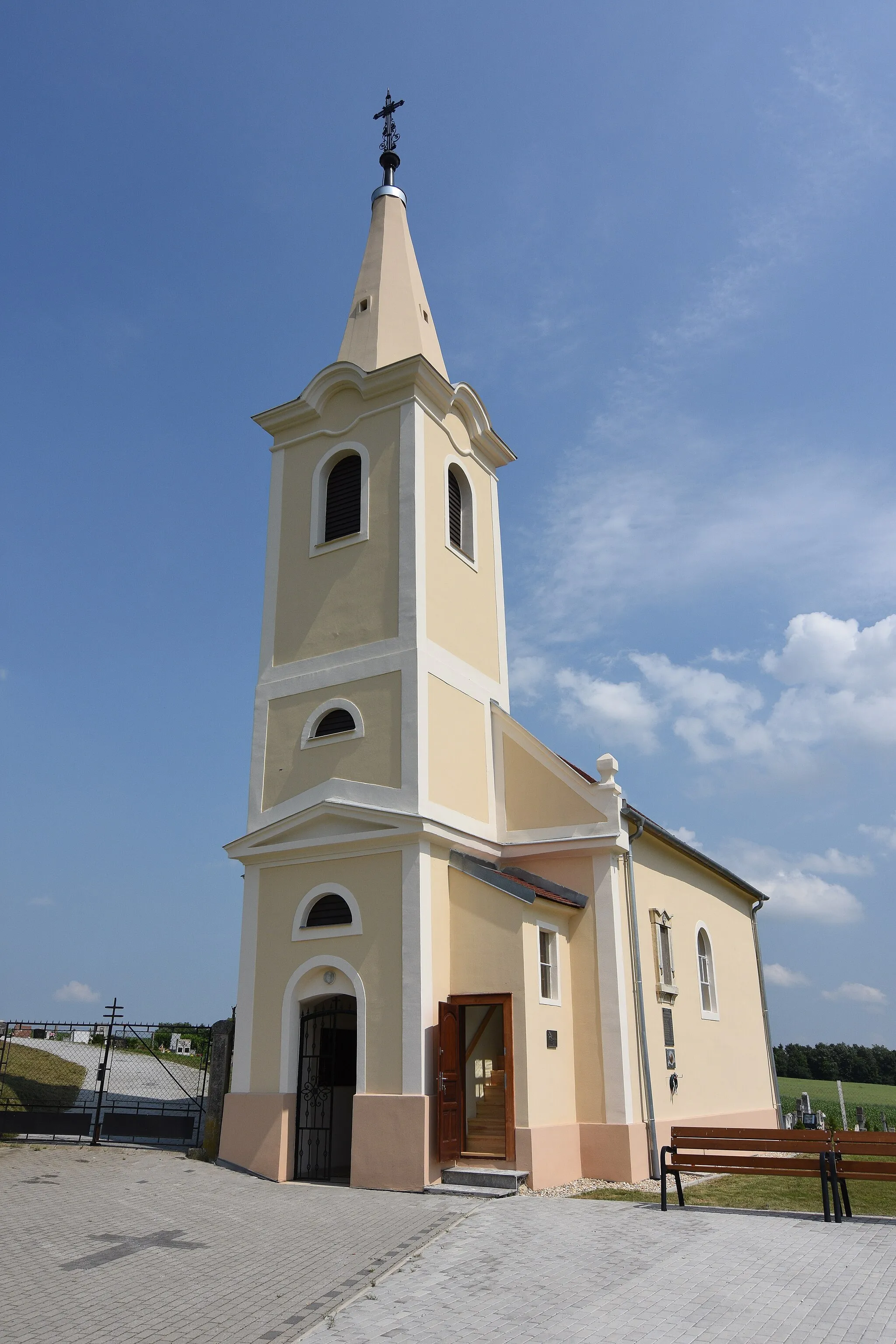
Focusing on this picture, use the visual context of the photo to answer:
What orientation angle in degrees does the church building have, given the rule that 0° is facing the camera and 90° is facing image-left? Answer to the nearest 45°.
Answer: approximately 45°

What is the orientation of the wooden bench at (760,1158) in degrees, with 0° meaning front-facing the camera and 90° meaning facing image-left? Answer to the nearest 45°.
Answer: approximately 45°

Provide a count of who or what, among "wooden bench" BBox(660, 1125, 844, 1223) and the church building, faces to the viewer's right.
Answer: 0

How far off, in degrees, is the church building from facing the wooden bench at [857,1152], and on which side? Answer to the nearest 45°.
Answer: approximately 90° to its left

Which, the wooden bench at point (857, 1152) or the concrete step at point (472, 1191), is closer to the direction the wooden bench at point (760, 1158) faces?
the concrete step

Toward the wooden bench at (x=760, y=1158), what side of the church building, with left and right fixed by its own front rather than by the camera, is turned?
left

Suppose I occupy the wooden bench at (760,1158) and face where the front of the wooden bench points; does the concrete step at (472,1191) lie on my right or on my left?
on my right

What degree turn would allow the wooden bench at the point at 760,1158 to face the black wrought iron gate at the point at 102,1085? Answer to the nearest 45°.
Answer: approximately 90° to its right
